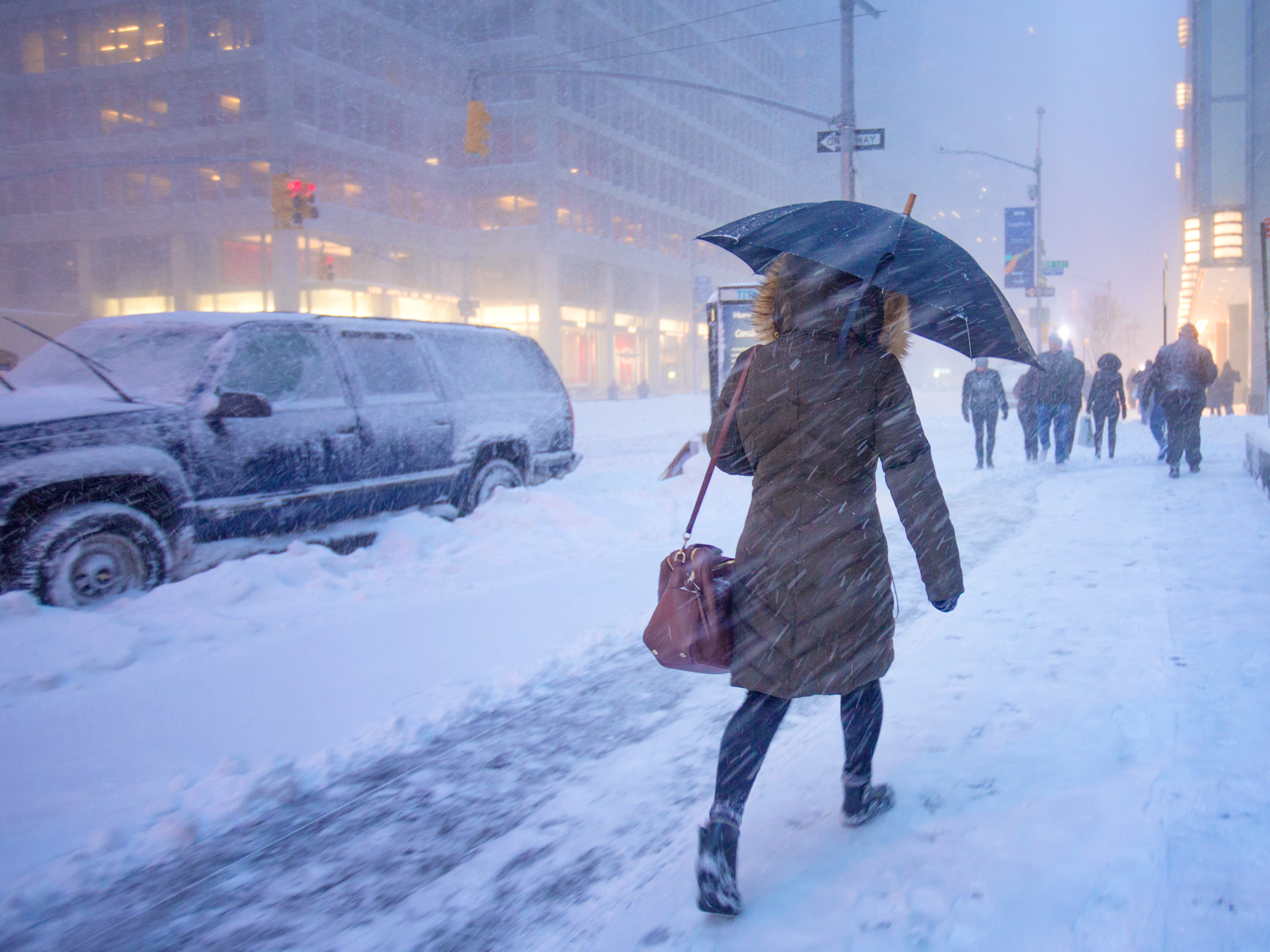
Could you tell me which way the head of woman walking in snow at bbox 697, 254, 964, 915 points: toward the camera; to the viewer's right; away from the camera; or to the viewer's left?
away from the camera

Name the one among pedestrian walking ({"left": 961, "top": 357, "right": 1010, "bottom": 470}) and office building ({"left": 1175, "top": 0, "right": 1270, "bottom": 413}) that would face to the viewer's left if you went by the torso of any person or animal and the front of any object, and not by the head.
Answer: the office building

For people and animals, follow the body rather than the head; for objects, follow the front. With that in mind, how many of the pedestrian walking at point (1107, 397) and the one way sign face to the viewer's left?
0

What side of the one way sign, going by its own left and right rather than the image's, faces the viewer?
front

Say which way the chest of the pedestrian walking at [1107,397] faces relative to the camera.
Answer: away from the camera

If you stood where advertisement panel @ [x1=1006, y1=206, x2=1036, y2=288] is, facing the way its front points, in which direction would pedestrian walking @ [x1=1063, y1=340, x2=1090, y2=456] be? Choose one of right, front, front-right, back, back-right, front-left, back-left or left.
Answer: front

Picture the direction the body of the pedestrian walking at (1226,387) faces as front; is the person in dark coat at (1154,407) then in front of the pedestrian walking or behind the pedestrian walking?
behind

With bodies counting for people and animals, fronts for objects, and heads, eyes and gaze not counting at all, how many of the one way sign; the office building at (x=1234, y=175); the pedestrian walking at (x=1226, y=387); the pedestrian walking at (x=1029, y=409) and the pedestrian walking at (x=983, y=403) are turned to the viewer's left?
1

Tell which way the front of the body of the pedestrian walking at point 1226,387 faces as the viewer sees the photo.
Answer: away from the camera
